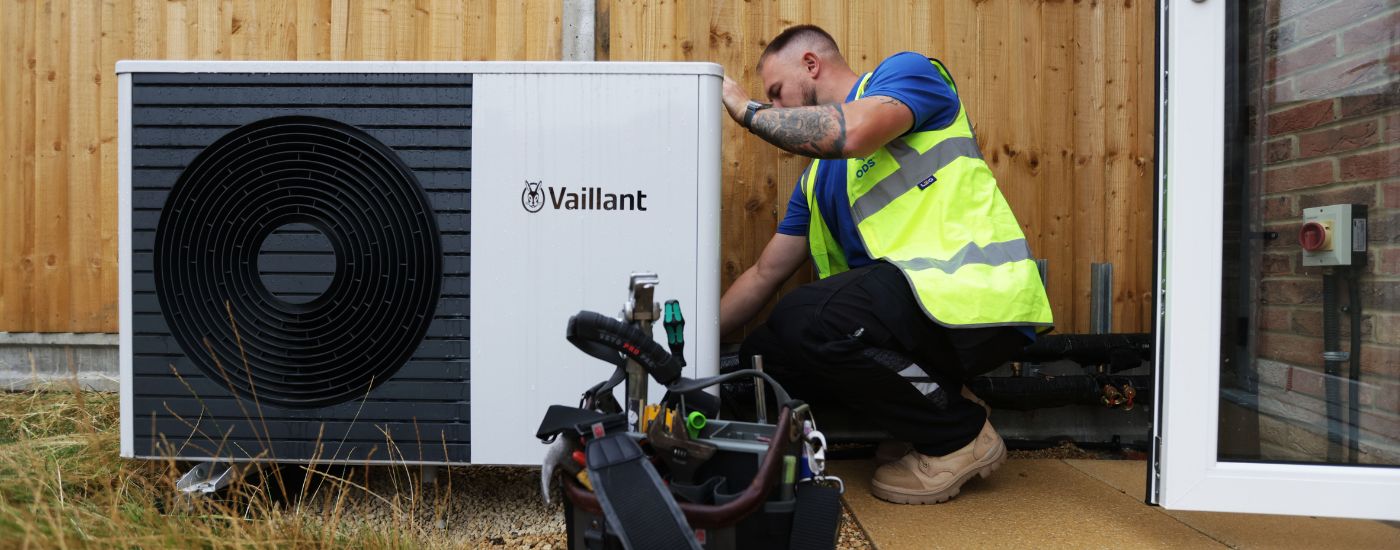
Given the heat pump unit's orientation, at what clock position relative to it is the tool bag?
The tool bag is roughly at 11 o'clock from the heat pump unit.

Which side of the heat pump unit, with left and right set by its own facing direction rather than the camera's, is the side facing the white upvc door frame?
left

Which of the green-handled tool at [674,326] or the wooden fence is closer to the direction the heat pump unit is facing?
the green-handled tool

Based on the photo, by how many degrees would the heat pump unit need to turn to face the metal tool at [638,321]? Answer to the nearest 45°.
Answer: approximately 45° to its left

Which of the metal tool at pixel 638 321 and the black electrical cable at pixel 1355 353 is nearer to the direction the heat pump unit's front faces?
the metal tool

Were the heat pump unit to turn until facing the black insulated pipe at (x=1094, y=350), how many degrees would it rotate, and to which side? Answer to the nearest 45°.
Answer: approximately 90° to its left

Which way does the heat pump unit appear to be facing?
toward the camera

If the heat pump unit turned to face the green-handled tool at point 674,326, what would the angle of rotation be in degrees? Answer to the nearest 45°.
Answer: approximately 45° to its left

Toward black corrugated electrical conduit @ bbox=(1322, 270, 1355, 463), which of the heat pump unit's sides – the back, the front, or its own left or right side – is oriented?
left

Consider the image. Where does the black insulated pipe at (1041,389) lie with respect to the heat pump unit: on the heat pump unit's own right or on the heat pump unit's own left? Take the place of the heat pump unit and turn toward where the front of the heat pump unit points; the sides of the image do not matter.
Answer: on the heat pump unit's own left

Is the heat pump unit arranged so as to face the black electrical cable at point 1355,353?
no

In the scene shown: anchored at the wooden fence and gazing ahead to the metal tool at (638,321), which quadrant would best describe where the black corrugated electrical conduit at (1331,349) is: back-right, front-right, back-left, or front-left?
front-left
